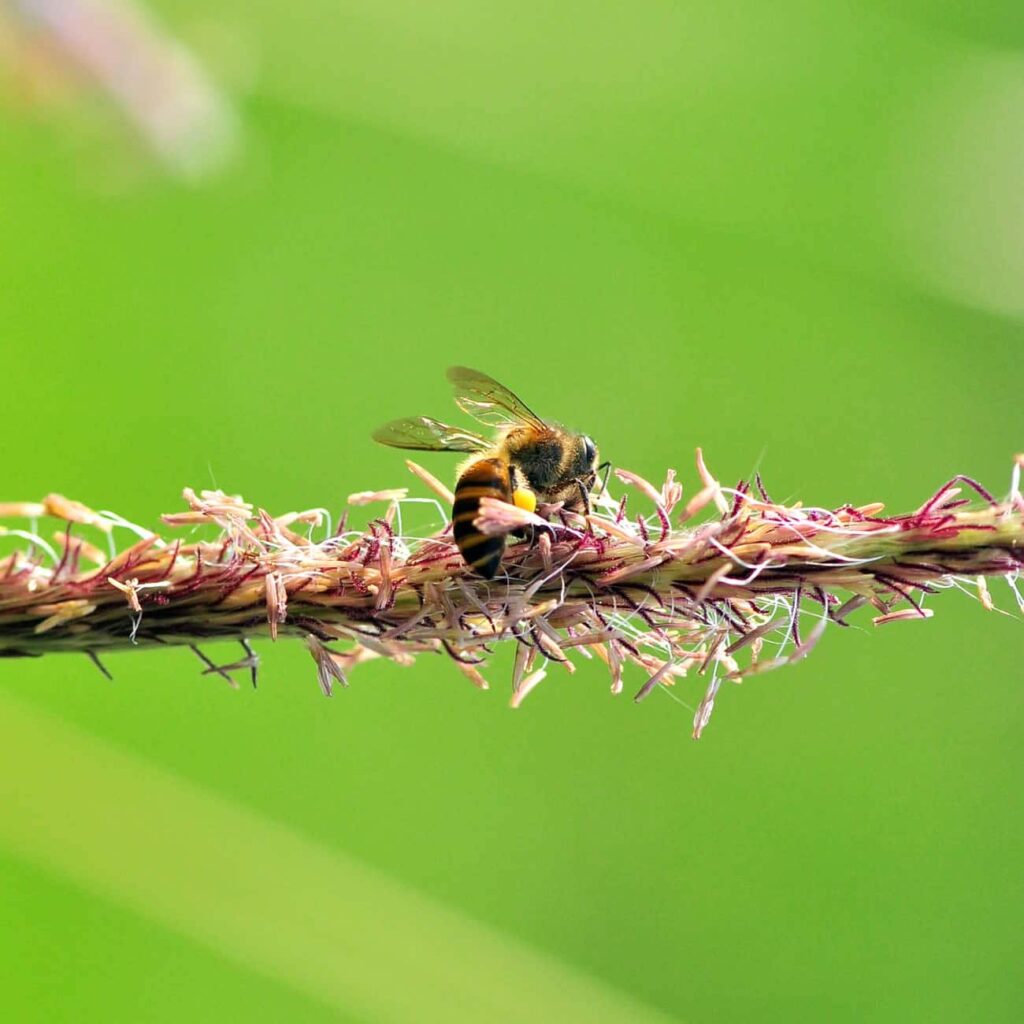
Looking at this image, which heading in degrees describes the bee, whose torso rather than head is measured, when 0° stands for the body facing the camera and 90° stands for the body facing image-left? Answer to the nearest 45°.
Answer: approximately 270°
